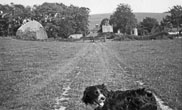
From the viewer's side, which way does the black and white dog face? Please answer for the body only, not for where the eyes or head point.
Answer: to the viewer's left
